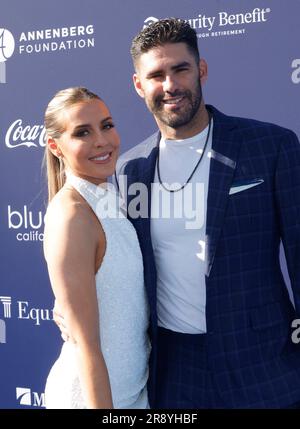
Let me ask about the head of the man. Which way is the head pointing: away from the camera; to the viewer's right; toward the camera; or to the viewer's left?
toward the camera
